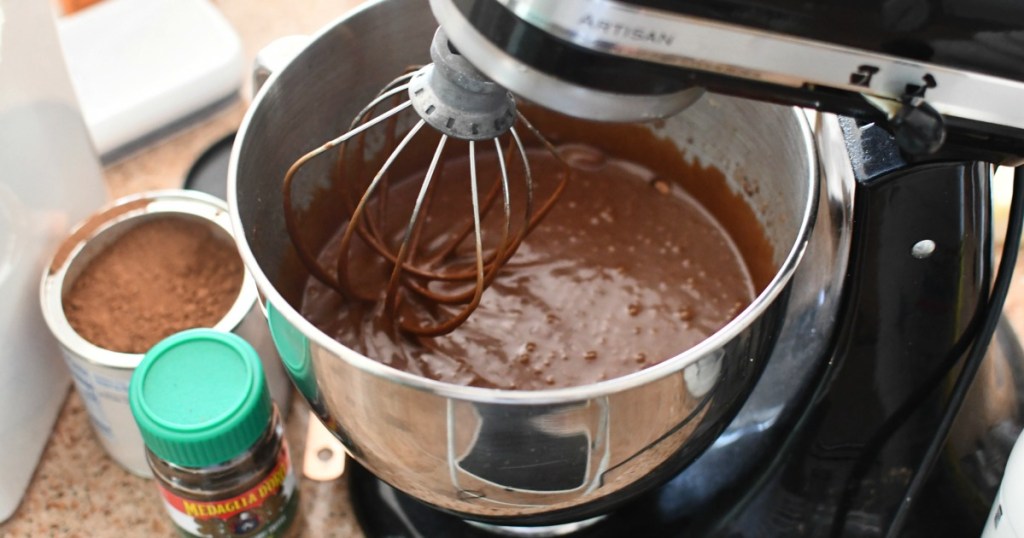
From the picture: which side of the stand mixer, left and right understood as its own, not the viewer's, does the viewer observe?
left
